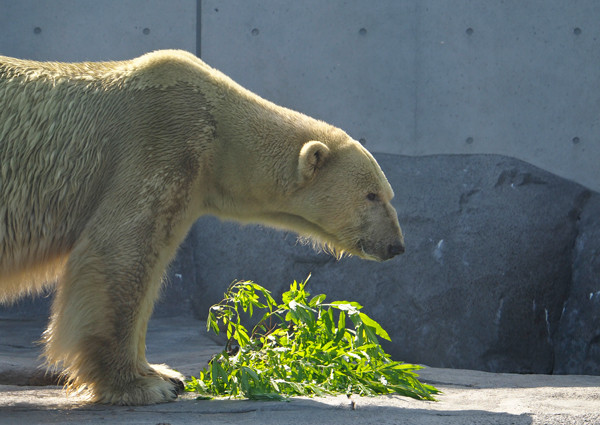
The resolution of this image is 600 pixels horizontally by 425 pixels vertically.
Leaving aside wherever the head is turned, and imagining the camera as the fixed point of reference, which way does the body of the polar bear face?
to the viewer's right
